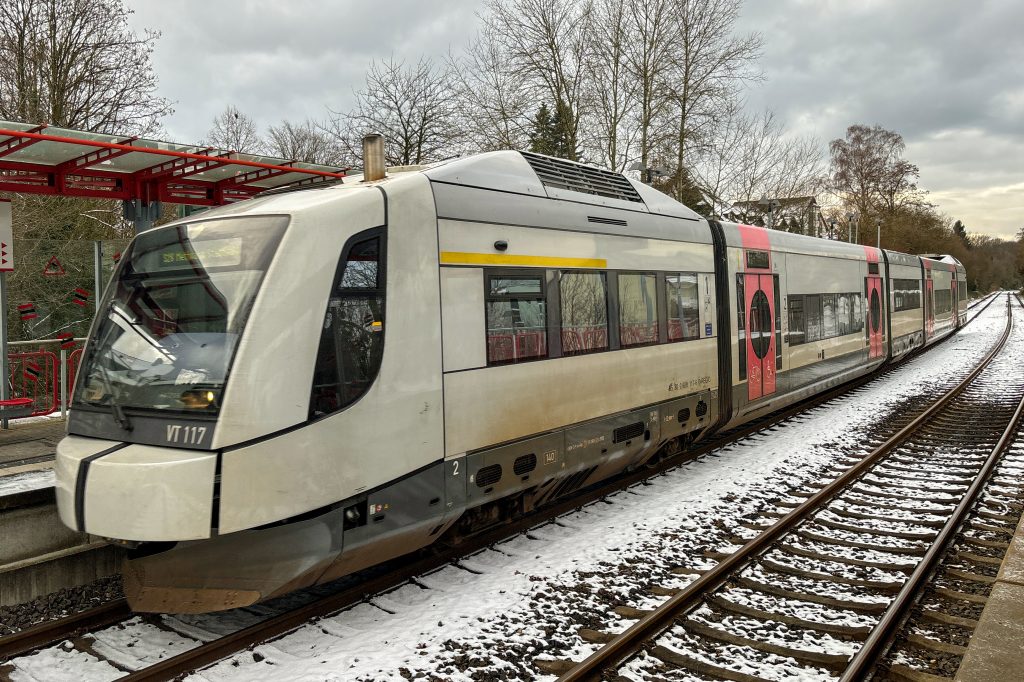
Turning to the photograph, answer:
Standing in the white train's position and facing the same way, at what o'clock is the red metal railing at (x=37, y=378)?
The red metal railing is roughly at 3 o'clock from the white train.

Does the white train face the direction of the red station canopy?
no

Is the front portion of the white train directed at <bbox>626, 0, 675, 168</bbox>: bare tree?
no

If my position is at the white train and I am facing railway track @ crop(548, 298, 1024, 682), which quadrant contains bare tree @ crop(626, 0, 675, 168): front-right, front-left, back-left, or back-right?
back-left

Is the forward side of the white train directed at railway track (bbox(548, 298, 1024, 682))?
no

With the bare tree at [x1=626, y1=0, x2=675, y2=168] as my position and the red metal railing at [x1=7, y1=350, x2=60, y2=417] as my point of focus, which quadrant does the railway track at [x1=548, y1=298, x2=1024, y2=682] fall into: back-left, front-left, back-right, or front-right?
front-left

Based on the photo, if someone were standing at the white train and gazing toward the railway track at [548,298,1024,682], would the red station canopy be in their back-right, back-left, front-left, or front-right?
back-left
